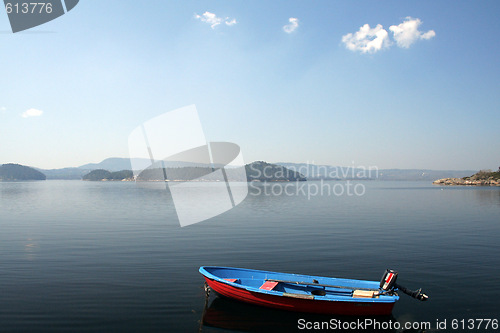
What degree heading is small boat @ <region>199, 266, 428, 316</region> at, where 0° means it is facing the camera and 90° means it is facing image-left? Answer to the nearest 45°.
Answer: approximately 90°
